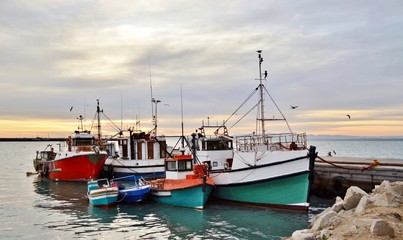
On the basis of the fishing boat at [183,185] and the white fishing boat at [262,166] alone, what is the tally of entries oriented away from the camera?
0

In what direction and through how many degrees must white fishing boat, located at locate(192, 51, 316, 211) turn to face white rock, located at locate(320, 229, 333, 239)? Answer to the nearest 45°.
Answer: approximately 45° to its right

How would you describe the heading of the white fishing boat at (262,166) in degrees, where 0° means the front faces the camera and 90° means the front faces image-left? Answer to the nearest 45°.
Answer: approximately 315°
